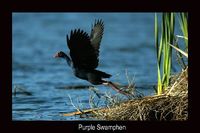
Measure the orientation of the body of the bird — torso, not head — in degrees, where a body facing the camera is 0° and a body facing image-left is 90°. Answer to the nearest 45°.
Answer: approximately 90°
